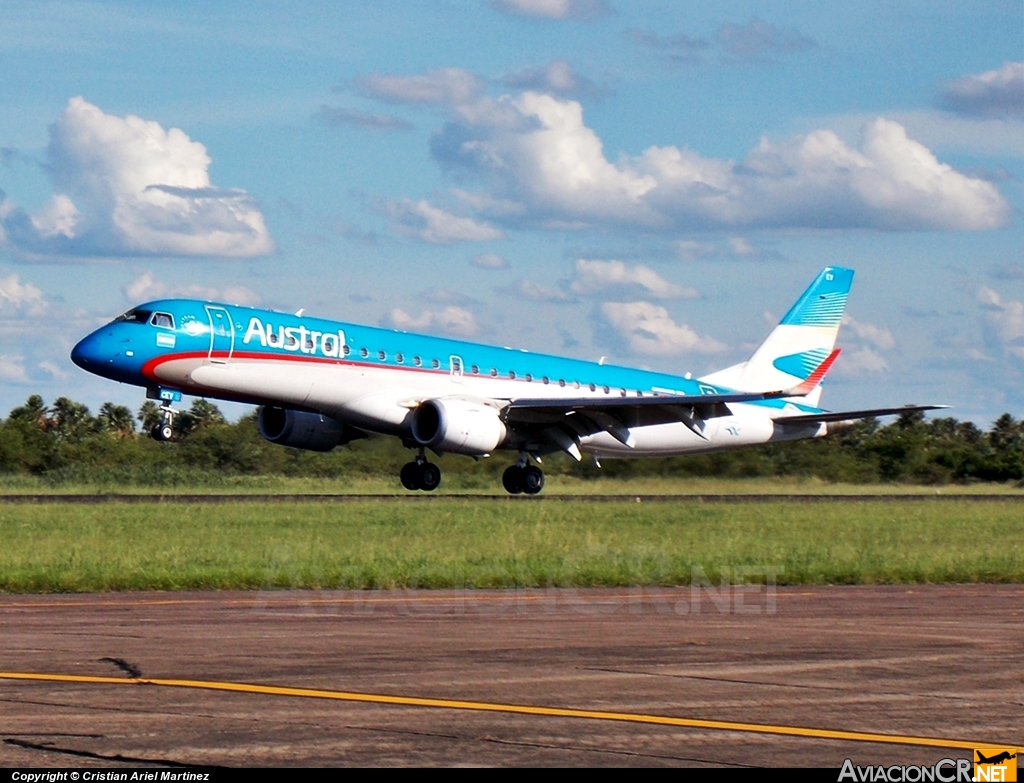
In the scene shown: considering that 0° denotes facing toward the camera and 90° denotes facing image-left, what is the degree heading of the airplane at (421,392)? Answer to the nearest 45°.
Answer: approximately 45°
